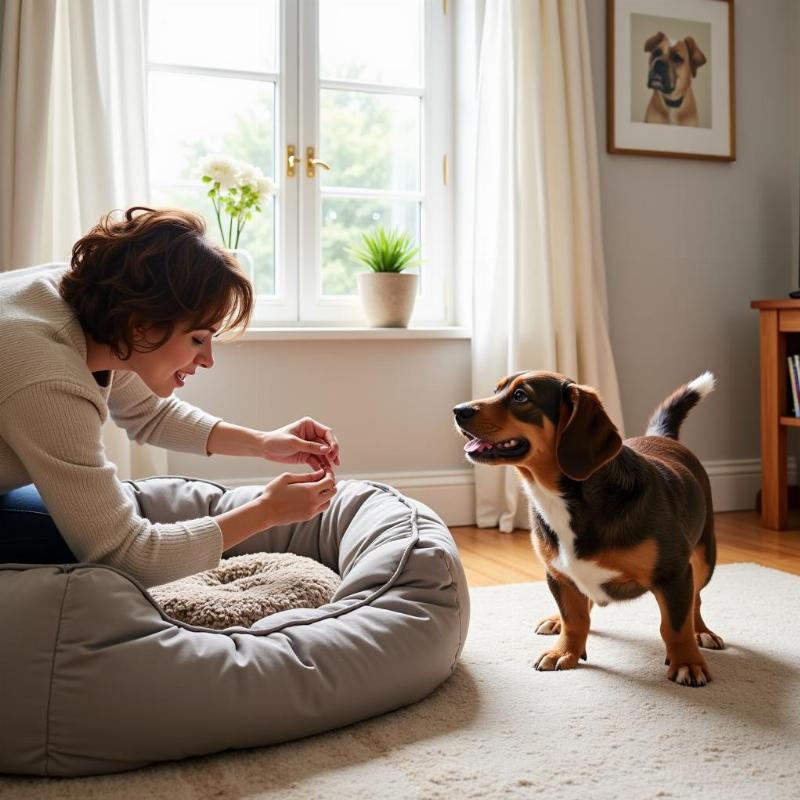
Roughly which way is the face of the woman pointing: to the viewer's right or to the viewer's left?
to the viewer's right

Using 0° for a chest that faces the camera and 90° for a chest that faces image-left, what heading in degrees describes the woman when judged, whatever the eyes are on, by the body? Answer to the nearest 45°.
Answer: approximately 270°

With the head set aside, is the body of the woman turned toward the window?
no

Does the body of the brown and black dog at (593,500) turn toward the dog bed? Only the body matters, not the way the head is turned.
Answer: yes

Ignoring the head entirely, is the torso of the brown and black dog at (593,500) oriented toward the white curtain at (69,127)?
no

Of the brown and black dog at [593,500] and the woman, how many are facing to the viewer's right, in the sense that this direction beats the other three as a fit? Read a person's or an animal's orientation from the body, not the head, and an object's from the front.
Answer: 1

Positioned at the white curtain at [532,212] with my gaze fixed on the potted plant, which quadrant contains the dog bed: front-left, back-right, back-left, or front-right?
front-left

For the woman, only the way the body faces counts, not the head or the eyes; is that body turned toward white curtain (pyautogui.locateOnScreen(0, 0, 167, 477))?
no

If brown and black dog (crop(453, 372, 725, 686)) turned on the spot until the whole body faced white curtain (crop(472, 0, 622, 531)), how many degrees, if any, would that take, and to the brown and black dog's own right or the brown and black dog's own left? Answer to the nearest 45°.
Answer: approximately 135° to the brown and black dog's own right

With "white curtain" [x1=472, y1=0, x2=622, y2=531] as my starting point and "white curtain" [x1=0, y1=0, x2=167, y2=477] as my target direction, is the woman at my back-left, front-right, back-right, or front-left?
front-left

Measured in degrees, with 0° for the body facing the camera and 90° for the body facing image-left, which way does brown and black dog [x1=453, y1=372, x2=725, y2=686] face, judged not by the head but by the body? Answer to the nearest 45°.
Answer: approximately 45°
